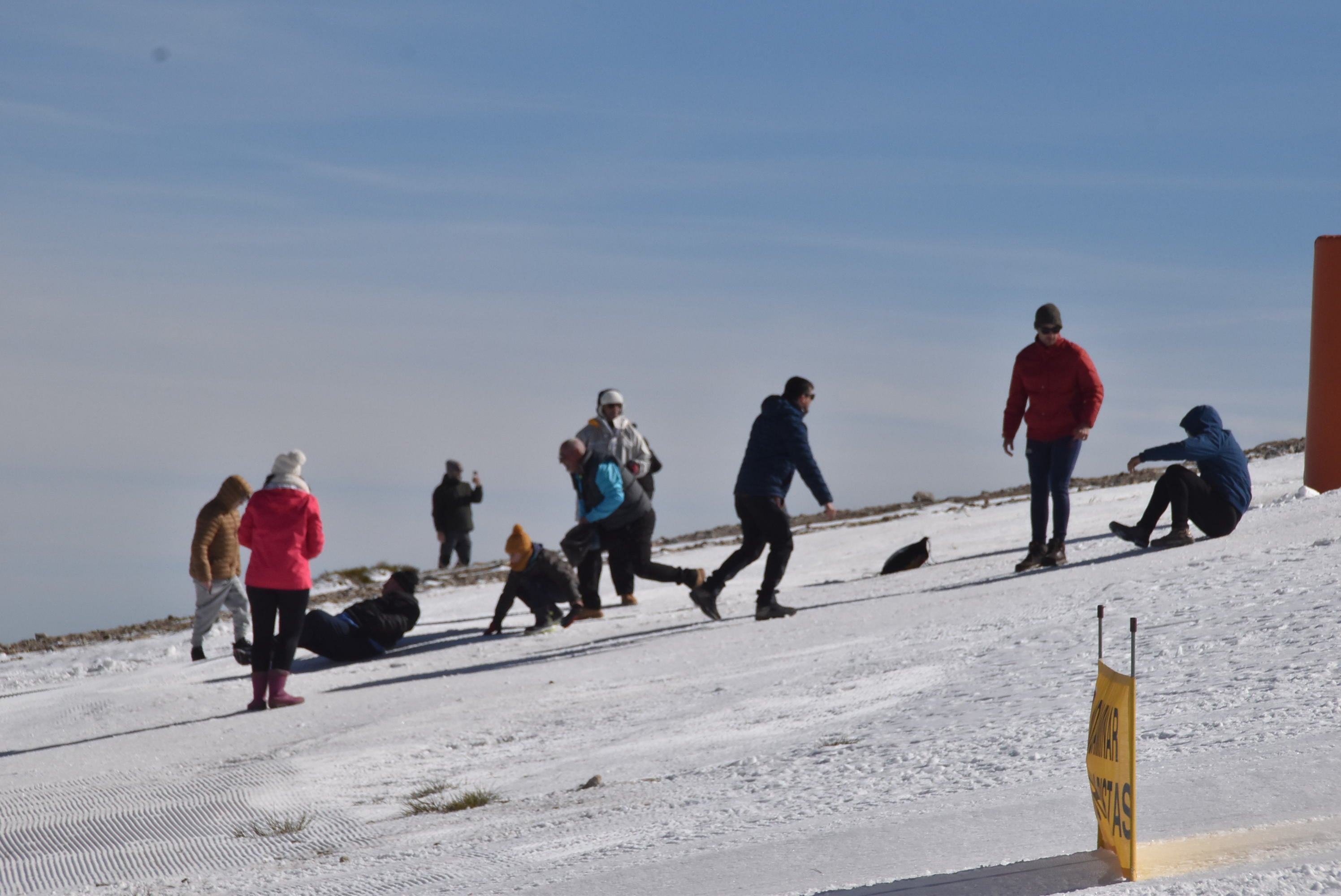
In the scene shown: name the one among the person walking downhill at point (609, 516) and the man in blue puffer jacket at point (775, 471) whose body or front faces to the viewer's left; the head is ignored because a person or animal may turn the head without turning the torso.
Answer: the person walking downhill

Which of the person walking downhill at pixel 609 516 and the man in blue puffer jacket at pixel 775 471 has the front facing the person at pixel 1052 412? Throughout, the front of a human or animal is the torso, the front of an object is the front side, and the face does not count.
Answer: the man in blue puffer jacket

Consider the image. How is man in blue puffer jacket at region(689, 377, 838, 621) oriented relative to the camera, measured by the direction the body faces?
to the viewer's right

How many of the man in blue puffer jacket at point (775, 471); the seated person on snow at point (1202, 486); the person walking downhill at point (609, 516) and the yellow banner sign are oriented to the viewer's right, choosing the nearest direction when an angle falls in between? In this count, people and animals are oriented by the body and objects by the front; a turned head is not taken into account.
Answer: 1

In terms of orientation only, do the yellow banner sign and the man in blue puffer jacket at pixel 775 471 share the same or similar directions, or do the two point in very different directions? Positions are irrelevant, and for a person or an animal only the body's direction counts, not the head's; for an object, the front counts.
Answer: very different directions

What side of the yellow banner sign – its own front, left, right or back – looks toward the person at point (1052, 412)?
right

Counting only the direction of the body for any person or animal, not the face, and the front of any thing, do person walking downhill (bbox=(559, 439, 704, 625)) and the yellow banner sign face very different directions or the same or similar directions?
same or similar directions

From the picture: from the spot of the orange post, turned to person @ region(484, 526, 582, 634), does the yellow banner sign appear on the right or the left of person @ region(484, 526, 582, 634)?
left

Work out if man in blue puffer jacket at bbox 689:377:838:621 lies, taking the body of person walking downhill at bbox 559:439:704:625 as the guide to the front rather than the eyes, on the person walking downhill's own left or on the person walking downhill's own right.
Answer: on the person walking downhill's own left

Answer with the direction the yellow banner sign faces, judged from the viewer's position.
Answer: facing to the left of the viewer

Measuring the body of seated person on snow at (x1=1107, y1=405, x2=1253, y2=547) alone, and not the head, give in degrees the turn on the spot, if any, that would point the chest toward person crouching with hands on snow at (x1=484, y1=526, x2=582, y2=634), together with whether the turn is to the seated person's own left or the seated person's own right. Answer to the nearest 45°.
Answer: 0° — they already face them

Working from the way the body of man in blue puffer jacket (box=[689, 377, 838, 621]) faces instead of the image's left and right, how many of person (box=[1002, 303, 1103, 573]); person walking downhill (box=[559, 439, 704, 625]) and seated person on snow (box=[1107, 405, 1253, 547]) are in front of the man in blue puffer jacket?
2

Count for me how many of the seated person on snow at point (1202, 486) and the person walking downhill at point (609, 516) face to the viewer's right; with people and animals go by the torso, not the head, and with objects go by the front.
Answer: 0

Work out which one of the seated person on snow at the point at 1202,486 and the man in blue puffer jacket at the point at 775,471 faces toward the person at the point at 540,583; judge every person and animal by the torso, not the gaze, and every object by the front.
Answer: the seated person on snow at the point at 1202,486

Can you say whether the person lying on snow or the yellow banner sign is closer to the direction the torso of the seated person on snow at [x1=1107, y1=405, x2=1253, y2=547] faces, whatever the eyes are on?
the person lying on snow

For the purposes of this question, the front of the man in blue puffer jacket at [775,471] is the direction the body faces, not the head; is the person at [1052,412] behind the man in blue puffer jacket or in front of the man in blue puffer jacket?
in front

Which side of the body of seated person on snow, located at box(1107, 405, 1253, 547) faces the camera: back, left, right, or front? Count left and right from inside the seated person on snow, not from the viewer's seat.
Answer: left

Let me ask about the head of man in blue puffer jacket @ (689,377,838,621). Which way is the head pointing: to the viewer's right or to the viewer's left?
to the viewer's right

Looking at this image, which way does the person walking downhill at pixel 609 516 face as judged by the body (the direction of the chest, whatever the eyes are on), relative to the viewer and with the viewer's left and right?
facing to the left of the viewer
